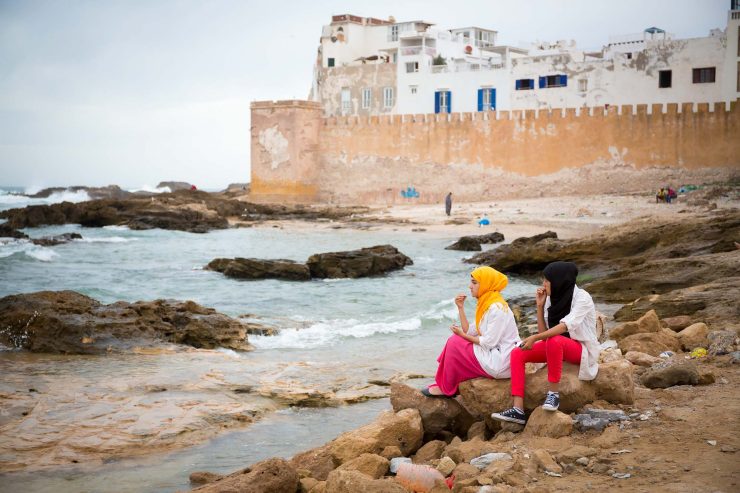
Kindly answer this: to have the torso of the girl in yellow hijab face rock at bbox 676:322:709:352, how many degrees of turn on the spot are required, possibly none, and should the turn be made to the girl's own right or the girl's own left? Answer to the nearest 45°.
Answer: approximately 135° to the girl's own right

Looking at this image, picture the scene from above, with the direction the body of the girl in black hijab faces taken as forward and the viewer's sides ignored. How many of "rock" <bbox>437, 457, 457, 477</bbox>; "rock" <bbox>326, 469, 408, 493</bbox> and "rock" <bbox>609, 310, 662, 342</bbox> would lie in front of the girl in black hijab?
2

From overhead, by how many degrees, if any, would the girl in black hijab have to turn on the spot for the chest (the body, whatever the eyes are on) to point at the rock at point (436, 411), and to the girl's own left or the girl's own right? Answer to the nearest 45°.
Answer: approximately 45° to the girl's own right

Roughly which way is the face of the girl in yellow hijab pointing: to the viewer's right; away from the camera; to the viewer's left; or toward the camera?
to the viewer's left

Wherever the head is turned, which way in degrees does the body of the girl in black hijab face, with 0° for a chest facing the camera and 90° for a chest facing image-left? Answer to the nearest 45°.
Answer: approximately 45°

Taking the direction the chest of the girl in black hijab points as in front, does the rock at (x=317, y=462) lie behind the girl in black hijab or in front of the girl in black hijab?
in front

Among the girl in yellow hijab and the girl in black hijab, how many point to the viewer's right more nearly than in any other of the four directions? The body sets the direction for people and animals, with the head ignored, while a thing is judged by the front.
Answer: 0

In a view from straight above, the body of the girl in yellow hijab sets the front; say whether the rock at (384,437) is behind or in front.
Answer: in front

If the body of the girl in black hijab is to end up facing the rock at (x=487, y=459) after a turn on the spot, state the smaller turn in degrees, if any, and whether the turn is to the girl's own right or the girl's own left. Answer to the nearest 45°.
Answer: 0° — they already face it

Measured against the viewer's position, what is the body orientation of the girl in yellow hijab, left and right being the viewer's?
facing to the left of the viewer

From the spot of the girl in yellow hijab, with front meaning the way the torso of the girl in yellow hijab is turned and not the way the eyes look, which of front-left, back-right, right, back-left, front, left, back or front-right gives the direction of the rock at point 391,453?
front-left

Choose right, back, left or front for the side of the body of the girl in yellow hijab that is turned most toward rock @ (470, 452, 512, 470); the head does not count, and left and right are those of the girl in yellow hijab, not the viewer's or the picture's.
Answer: left

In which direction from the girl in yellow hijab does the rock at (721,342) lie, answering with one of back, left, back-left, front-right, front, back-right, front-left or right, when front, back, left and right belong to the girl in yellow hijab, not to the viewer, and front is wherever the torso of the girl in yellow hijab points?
back-right

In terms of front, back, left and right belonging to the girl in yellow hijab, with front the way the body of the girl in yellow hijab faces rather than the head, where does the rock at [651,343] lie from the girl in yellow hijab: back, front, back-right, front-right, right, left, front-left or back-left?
back-right

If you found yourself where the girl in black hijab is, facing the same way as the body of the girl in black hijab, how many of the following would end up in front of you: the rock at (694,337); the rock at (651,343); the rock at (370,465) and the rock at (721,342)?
1
